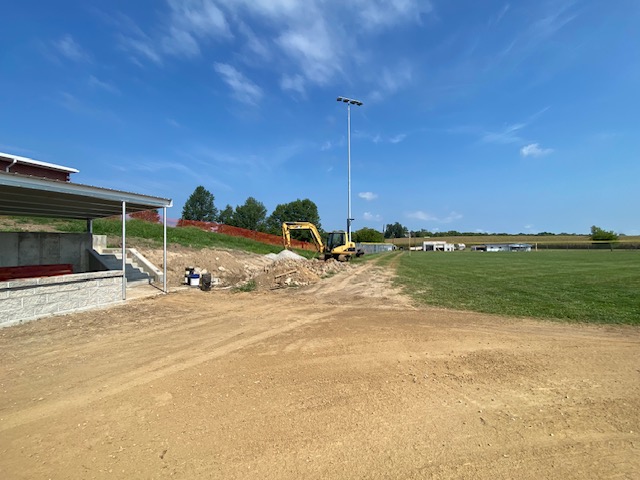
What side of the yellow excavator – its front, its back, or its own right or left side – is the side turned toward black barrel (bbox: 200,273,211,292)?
left

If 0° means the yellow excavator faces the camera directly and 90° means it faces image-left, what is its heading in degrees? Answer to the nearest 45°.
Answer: approximately 90°

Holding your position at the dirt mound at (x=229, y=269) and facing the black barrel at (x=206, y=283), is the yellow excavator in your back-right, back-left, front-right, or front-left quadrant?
back-left

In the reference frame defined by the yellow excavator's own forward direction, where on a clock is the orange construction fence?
The orange construction fence is roughly at 1 o'clock from the yellow excavator.

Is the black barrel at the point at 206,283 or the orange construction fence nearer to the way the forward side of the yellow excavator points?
the orange construction fence
